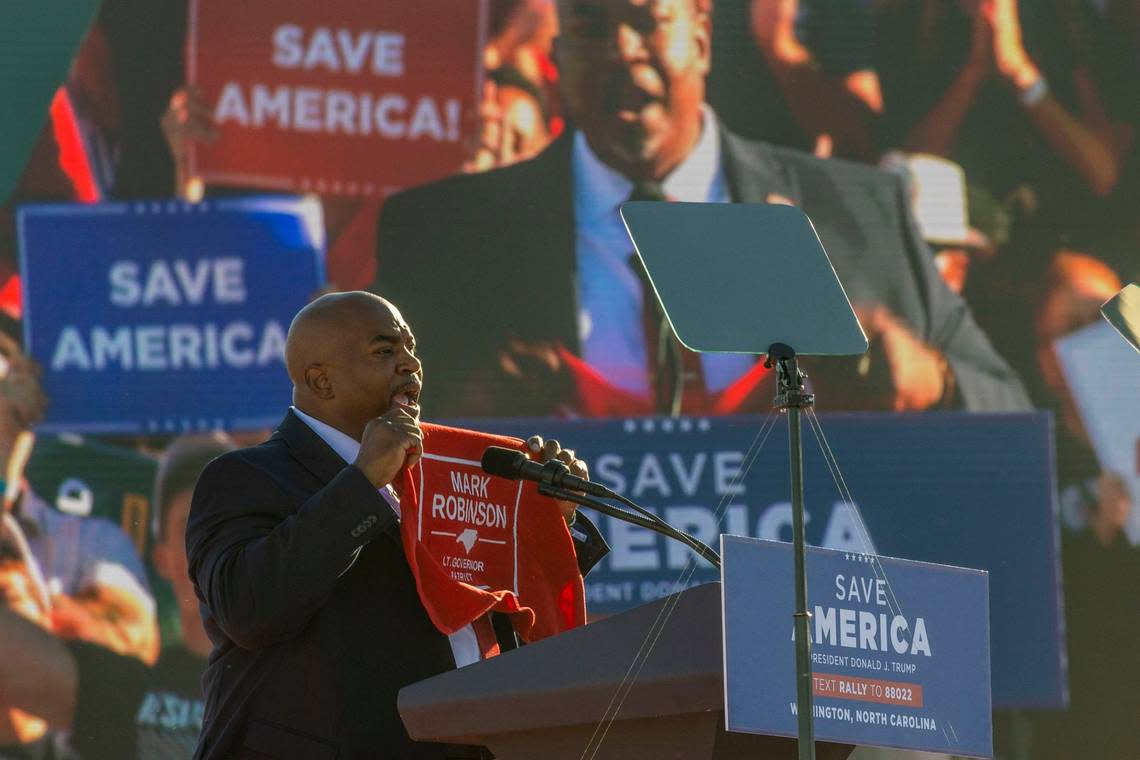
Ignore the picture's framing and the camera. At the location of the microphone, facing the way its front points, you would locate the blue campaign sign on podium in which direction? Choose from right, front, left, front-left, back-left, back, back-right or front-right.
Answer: back-left

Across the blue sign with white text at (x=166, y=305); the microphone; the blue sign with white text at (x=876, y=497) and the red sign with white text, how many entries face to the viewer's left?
1

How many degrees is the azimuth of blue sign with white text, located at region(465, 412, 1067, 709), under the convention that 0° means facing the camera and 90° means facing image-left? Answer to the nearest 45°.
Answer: approximately 0°

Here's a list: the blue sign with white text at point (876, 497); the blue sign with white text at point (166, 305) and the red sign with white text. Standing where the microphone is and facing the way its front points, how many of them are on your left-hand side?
0

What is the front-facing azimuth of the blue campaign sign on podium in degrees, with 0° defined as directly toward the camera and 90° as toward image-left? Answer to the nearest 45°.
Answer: approximately 315°

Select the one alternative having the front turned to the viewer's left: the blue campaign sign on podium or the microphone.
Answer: the microphone

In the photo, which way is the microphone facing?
to the viewer's left
